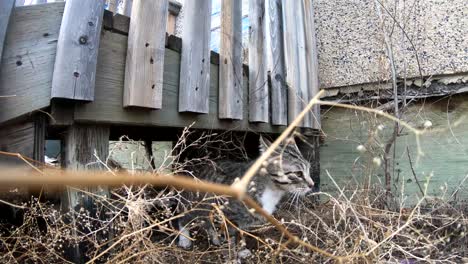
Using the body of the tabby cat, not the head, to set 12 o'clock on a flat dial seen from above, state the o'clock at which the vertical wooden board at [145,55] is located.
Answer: The vertical wooden board is roughly at 4 o'clock from the tabby cat.

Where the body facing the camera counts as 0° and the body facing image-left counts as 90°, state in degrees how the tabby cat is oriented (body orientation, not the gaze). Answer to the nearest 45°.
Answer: approximately 270°

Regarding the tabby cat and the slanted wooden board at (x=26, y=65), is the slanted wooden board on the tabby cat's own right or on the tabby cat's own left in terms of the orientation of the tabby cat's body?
on the tabby cat's own right

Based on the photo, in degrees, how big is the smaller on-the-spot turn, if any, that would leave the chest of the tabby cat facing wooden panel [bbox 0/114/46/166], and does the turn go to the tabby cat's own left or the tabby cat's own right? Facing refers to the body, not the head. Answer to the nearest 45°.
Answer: approximately 135° to the tabby cat's own right

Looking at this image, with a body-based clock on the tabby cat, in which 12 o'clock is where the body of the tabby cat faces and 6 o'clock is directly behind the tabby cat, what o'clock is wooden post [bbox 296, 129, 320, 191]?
The wooden post is roughly at 10 o'clock from the tabby cat.

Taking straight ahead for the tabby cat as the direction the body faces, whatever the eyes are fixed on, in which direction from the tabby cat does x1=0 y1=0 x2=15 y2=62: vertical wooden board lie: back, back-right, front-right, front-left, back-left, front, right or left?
back-right

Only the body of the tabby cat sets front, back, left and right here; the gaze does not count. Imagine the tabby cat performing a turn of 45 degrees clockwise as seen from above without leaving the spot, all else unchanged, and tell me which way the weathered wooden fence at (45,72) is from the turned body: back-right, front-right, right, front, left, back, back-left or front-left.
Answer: right
